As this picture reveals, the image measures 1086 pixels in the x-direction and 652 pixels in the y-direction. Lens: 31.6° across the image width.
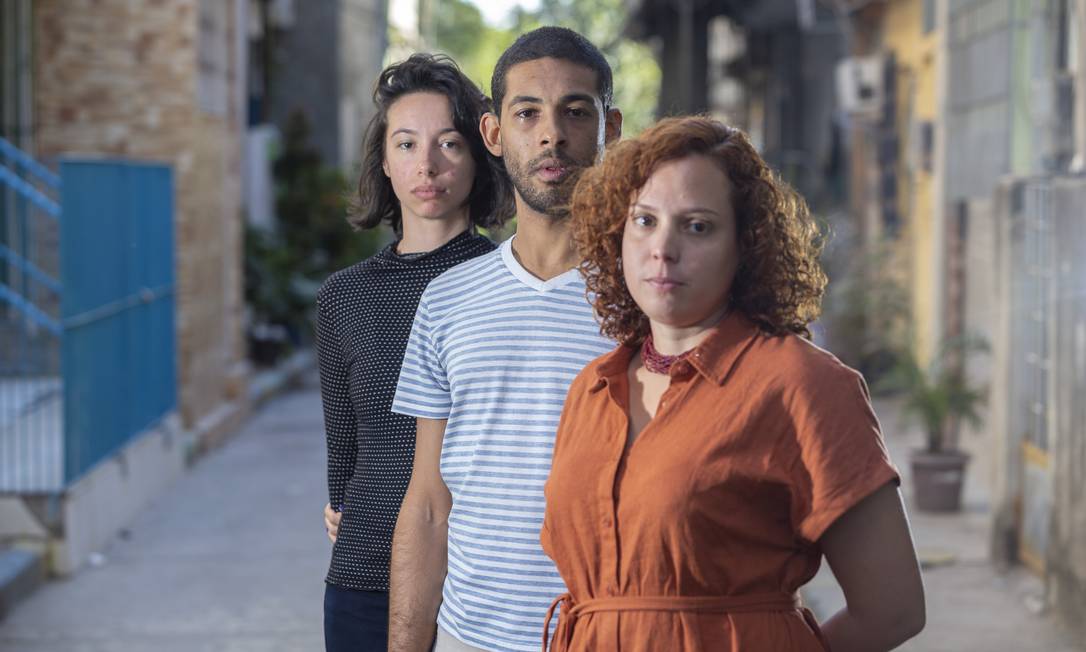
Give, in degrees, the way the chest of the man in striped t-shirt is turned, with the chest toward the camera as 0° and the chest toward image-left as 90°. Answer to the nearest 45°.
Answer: approximately 0°

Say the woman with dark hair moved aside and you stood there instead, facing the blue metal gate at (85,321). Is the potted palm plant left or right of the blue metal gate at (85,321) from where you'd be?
right

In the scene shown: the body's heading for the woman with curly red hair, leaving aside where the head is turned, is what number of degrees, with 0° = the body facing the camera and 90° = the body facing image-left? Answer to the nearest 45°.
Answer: approximately 45°

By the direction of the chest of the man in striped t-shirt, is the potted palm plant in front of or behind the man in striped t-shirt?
behind

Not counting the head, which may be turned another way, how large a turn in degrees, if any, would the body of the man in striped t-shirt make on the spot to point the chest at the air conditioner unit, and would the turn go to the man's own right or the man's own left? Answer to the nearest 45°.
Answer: approximately 180°

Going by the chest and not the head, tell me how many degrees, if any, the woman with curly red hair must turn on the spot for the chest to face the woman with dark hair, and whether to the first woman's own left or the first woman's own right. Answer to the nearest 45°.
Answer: approximately 90° to the first woman's own right

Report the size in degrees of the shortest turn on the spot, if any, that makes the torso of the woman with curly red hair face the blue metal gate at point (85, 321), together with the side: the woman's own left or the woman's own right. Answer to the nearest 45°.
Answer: approximately 90° to the woman's own right

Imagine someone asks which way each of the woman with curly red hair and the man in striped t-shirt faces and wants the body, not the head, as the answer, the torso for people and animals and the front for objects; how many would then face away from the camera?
0
